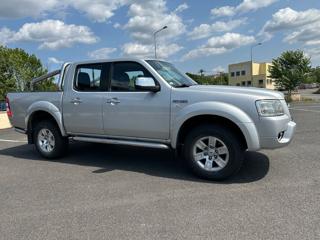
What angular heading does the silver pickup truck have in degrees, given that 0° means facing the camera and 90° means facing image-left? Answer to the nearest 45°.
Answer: approximately 315°

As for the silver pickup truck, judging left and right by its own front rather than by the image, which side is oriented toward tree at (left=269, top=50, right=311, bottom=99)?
left
